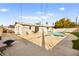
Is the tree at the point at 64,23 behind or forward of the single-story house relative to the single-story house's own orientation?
behind

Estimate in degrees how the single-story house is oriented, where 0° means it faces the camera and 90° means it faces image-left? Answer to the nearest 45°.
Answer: approximately 315°
